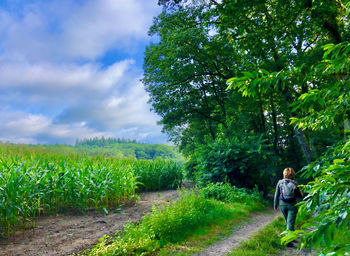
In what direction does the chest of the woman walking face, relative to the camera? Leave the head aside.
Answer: away from the camera

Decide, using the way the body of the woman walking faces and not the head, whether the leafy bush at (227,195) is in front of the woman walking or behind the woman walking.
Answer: in front
